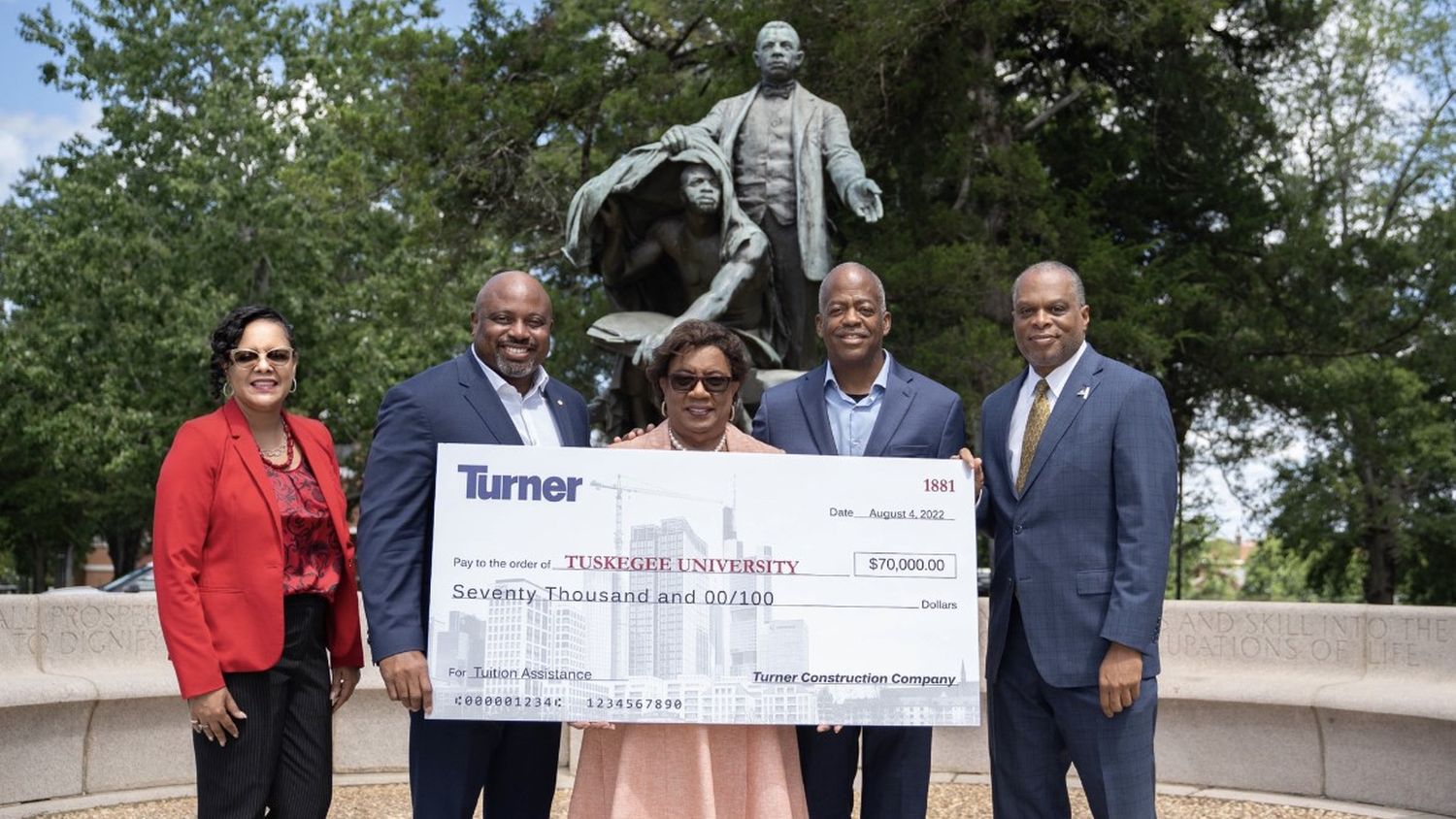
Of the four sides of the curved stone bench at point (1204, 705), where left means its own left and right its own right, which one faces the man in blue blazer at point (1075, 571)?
front

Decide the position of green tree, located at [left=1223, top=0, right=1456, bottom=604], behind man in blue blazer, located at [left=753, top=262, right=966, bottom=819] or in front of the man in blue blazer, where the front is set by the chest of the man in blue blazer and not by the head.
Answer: behind

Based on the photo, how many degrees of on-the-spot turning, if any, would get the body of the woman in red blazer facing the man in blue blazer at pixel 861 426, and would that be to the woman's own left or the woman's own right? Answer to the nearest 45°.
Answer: approximately 45° to the woman's own left

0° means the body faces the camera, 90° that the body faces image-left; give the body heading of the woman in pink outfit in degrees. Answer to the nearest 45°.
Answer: approximately 0°

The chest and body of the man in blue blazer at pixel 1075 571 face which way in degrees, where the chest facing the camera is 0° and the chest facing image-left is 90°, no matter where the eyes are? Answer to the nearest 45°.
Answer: approximately 45°

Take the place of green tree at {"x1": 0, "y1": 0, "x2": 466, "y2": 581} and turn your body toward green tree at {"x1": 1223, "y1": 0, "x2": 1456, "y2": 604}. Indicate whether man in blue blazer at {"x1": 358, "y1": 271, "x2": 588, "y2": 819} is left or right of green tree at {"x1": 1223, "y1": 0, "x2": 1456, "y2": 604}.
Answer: right

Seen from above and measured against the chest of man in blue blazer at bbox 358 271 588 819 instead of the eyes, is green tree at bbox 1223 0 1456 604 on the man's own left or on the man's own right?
on the man's own left
